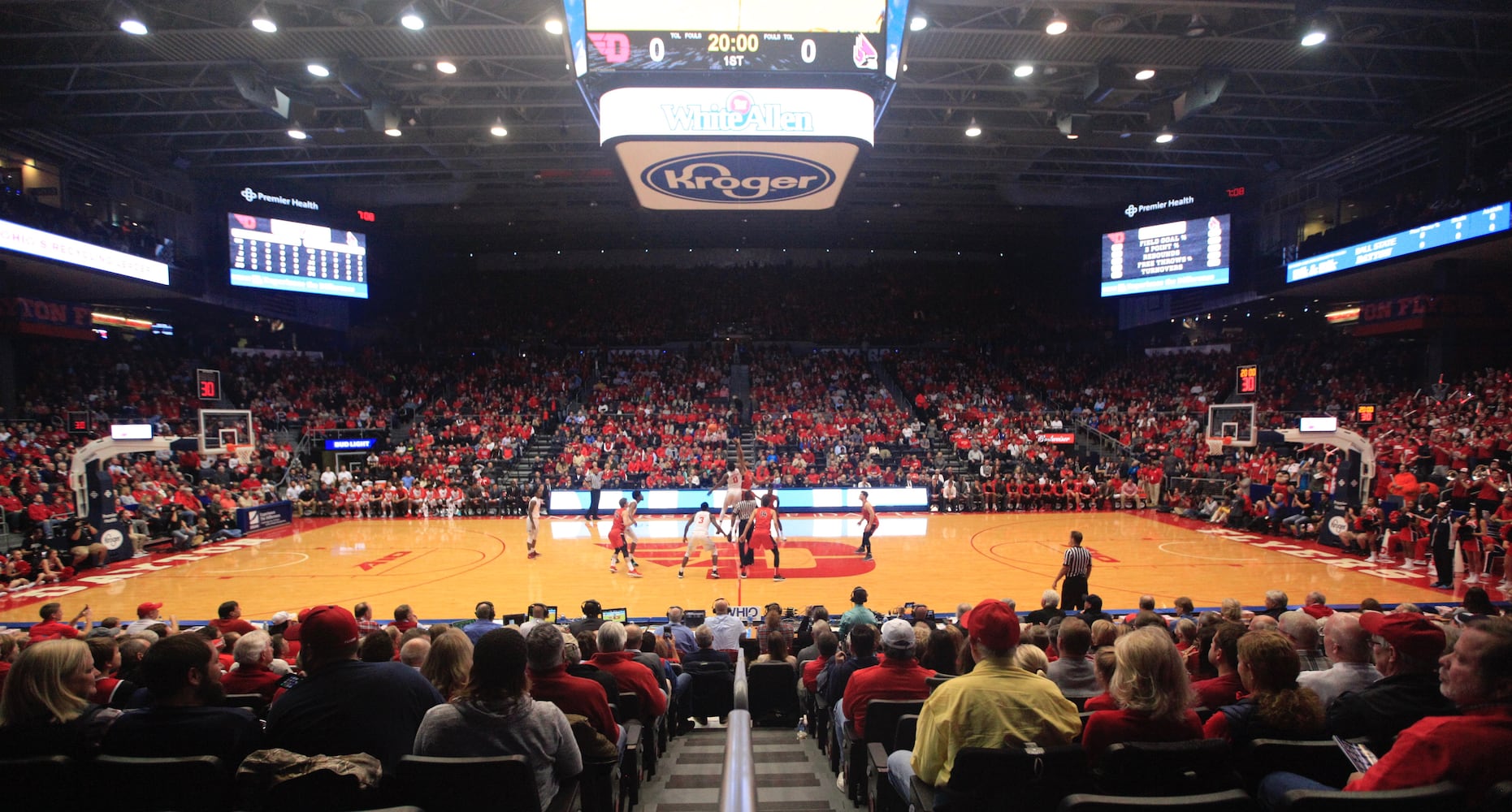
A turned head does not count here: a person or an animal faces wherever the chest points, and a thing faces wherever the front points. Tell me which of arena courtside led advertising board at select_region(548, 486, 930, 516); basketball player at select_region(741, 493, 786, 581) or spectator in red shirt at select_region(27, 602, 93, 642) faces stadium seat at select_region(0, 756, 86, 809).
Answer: the arena courtside led advertising board

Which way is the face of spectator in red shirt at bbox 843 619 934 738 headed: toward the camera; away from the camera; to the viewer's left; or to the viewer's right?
away from the camera

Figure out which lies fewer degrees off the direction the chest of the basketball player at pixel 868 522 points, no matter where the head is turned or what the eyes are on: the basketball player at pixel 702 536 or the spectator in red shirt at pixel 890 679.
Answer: the basketball player

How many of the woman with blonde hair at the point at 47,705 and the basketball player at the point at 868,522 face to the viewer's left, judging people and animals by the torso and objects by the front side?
1

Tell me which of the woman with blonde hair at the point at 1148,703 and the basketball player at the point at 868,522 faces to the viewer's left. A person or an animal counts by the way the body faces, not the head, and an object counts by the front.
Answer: the basketball player

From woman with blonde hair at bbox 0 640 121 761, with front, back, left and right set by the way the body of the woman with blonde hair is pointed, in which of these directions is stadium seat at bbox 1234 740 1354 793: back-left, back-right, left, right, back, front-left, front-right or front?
right

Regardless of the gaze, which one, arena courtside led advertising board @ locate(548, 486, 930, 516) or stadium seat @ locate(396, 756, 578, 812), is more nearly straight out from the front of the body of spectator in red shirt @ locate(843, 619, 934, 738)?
the arena courtside led advertising board

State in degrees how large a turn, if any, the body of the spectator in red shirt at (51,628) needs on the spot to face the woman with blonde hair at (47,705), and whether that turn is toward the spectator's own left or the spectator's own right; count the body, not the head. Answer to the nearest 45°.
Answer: approximately 135° to the spectator's own right

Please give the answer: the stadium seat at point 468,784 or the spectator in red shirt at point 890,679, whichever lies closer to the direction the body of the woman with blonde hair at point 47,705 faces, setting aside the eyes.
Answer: the spectator in red shirt

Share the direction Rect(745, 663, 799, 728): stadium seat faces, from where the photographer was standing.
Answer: facing away from the viewer

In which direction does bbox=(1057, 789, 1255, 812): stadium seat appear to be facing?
away from the camera

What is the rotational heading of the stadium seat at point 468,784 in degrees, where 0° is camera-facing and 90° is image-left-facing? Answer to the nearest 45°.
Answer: approximately 180°

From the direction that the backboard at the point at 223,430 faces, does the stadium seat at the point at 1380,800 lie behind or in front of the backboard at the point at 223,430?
in front

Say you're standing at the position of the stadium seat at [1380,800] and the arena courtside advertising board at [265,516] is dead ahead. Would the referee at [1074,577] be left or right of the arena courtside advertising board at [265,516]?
right
